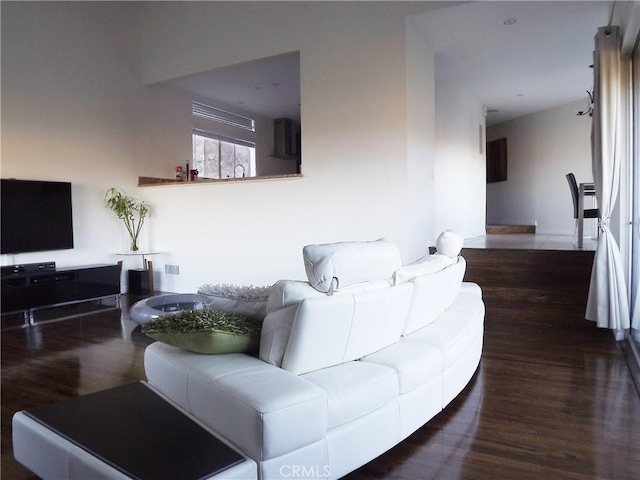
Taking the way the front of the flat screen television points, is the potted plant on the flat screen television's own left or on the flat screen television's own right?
on the flat screen television's own left

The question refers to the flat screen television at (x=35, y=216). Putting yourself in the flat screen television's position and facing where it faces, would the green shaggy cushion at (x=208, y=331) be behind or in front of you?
in front

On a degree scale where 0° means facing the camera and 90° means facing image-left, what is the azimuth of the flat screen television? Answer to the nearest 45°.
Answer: approximately 315°

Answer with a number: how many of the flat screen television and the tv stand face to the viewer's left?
0

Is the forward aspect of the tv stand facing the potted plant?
no

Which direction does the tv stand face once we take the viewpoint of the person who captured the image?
facing the viewer and to the right of the viewer

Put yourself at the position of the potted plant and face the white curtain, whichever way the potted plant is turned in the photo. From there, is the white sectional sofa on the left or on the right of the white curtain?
right

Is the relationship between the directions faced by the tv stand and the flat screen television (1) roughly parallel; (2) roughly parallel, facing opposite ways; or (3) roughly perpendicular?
roughly parallel

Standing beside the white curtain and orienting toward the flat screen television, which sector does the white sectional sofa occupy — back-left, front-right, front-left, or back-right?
front-left

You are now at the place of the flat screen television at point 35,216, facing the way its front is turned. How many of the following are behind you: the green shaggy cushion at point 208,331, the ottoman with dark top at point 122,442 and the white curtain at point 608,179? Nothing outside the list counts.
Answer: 0

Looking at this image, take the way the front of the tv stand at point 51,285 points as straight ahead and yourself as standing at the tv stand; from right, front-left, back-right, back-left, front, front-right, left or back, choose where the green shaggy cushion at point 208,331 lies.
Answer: front-right

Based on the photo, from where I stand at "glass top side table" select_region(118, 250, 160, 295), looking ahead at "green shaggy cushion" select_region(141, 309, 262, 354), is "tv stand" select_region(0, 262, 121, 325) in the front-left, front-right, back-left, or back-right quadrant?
front-right

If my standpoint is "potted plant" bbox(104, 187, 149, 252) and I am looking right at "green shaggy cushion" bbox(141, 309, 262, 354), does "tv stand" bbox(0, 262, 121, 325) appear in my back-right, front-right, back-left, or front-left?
front-right
